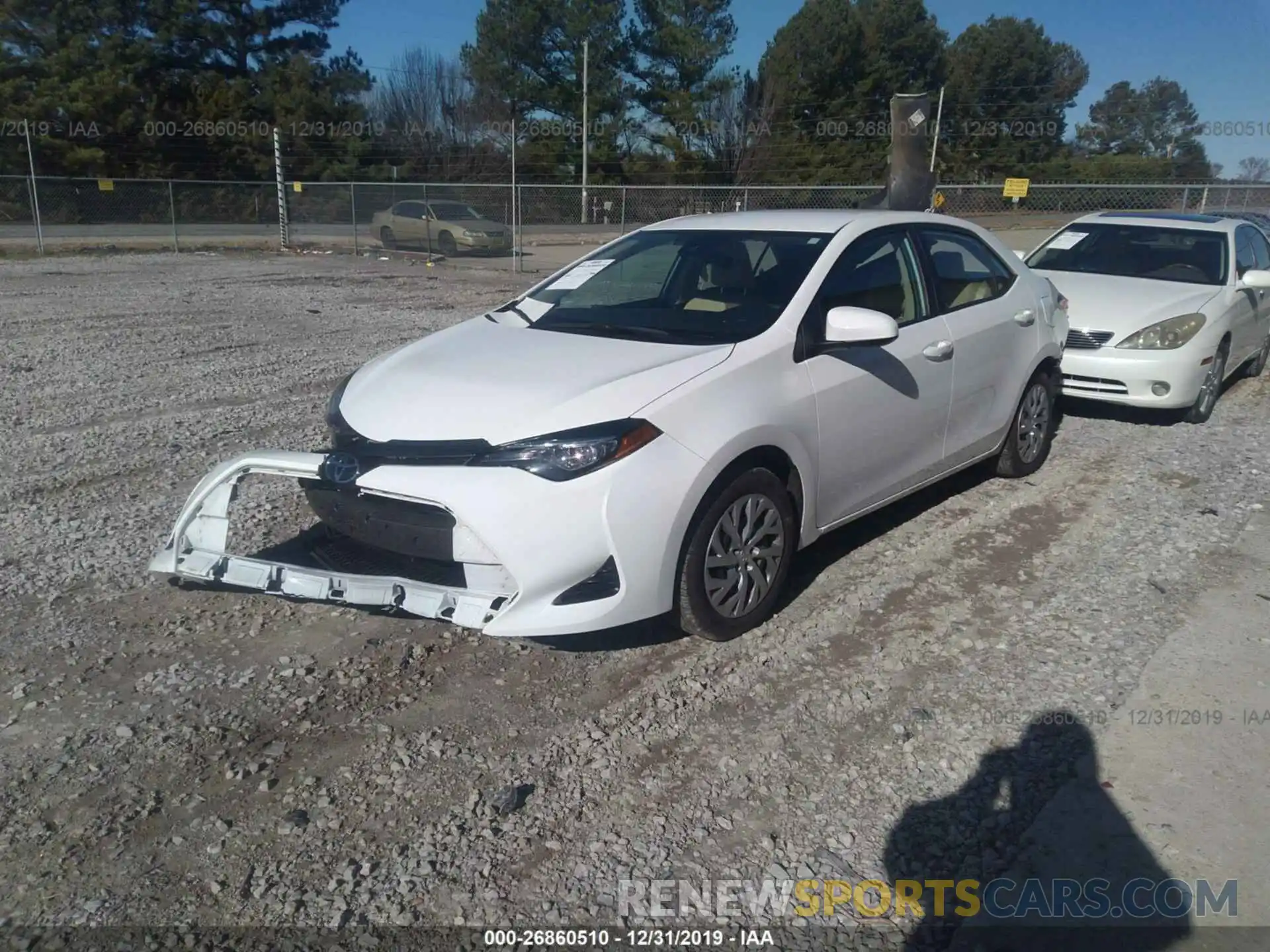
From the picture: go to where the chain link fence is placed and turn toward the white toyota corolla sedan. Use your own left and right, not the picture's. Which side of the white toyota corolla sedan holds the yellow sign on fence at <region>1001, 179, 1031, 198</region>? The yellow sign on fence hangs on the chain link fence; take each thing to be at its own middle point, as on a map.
left

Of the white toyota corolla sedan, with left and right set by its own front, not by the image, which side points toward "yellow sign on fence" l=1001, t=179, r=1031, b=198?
back

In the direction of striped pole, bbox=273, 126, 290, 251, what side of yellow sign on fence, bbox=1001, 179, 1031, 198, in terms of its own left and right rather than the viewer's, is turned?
right

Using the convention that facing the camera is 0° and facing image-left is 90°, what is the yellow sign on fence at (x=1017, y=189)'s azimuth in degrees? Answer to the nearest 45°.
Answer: approximately 0°

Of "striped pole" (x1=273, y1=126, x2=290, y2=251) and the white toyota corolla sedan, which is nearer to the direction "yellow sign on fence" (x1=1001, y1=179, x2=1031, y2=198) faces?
the white toyota corolla sedan

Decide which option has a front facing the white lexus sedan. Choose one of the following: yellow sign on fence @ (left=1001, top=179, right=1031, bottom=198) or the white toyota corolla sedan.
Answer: the yellow sign on fence

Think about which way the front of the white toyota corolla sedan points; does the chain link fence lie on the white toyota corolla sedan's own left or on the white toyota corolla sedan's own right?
on the white toyota corolla sedan's own right

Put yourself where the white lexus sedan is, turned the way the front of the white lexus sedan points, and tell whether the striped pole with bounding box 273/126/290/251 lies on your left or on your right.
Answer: on your right

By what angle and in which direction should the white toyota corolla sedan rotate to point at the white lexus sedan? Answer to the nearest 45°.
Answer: approximately 180°
